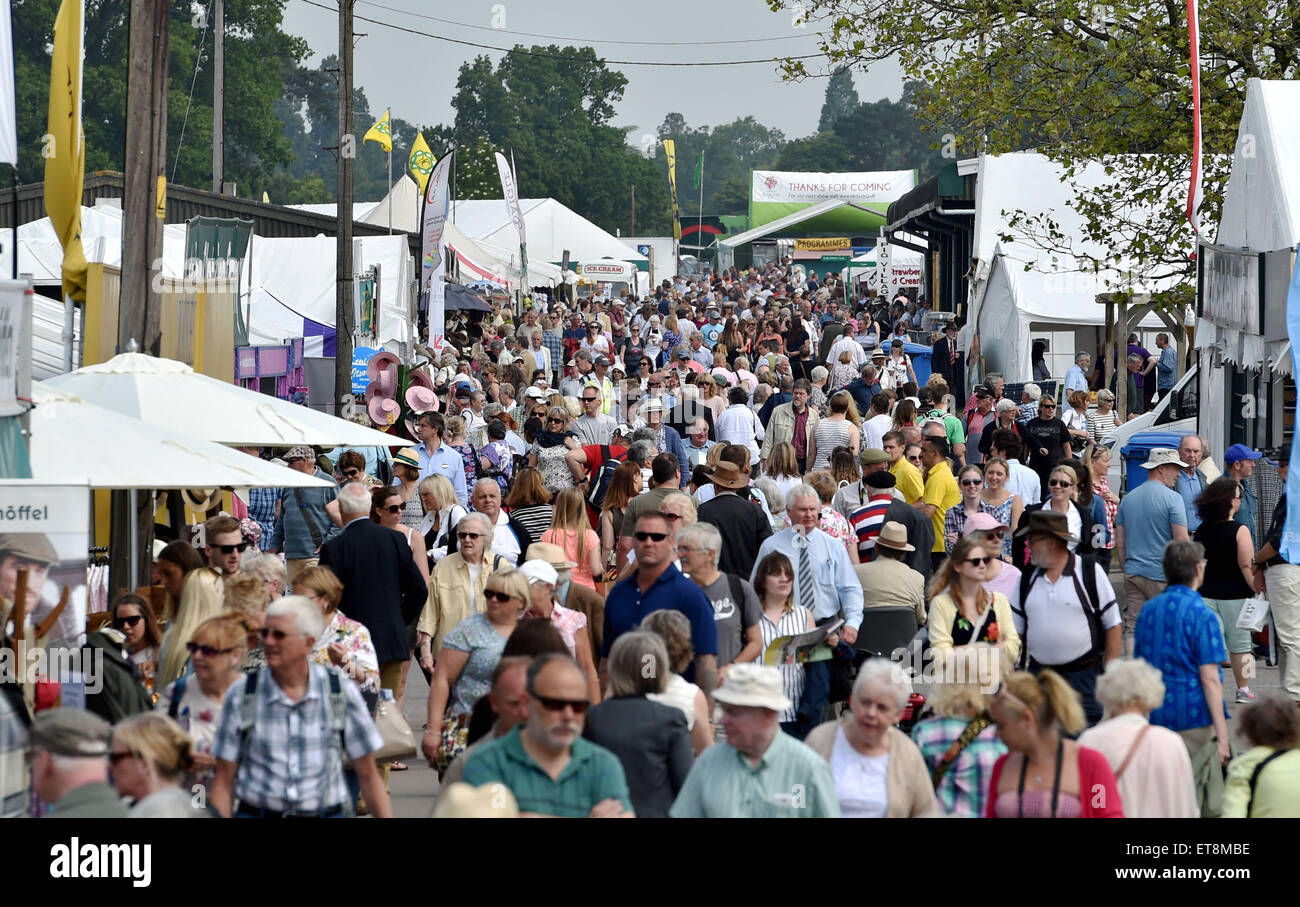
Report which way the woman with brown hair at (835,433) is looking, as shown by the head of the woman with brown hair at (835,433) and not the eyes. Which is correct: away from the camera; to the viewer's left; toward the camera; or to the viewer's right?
away from the camera

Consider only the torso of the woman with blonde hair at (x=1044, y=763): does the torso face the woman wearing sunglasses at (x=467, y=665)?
no

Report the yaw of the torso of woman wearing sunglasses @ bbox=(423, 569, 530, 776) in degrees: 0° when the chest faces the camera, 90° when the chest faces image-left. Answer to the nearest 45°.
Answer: approximately 315°

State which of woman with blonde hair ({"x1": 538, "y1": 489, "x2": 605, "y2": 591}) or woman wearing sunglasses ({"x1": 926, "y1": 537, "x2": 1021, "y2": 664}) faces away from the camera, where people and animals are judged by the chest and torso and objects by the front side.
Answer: the woman with blonde hair

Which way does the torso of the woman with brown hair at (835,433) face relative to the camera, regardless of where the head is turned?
away from the camera

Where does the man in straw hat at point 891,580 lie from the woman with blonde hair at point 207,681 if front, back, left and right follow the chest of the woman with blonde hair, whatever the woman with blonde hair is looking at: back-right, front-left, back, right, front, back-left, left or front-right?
back

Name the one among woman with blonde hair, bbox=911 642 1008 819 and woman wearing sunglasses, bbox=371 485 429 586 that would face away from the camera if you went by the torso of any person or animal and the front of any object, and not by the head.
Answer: the woman with blonde hair

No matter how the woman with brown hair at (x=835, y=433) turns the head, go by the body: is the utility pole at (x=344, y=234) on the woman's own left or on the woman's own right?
on the woman's own left

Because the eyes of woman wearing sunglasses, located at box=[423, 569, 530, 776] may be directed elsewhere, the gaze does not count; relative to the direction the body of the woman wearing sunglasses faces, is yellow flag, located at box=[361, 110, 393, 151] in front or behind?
behind

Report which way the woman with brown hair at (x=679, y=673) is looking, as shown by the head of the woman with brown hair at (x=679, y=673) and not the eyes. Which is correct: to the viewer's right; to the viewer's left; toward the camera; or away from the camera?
away from the camera

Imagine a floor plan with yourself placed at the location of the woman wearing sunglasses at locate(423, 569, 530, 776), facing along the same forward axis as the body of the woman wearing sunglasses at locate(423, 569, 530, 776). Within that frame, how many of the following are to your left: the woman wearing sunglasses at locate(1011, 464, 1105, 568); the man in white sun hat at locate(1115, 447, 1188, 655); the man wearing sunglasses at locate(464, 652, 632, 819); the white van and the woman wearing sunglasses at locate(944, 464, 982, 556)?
4

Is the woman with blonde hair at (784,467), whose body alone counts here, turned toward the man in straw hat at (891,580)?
no
